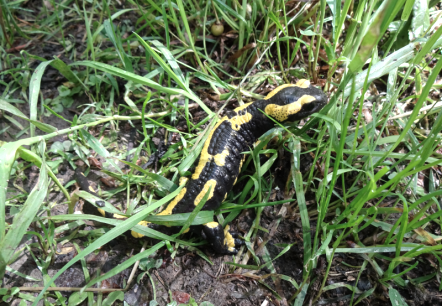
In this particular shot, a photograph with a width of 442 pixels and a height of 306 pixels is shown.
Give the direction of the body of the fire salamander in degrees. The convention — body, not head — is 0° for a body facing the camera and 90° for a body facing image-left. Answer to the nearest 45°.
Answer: approximately 225°

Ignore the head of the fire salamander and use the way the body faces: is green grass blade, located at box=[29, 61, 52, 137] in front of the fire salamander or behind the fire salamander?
behind

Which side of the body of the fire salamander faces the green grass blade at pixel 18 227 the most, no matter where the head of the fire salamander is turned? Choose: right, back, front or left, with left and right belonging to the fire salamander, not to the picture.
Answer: back
